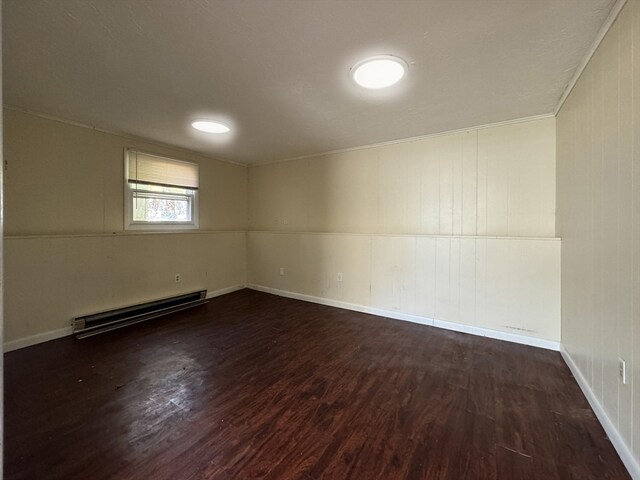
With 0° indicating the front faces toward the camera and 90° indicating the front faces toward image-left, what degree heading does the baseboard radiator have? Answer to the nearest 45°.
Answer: approximately 315°

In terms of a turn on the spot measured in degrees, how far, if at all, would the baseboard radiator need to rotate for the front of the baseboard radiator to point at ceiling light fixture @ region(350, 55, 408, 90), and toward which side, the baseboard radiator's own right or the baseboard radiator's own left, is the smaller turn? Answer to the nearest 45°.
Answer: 0° — it already faces it
